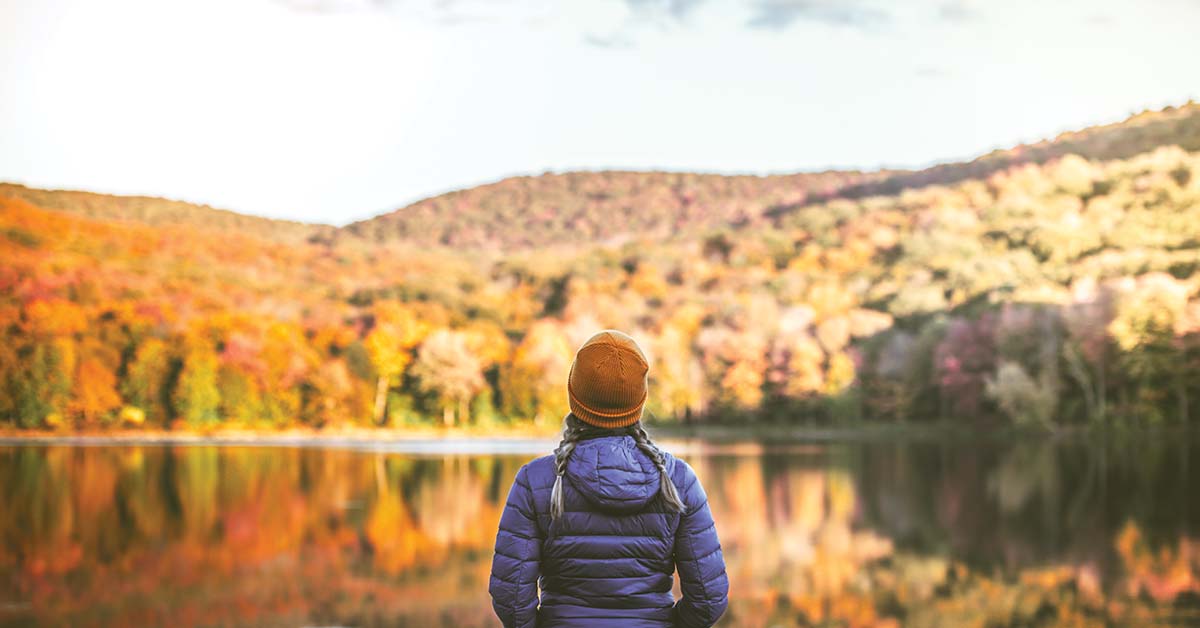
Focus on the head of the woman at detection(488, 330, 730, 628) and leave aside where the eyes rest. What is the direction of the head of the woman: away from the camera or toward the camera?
away from the camera

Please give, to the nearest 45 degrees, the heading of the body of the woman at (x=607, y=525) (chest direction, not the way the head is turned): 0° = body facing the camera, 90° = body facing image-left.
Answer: approximately 180°
